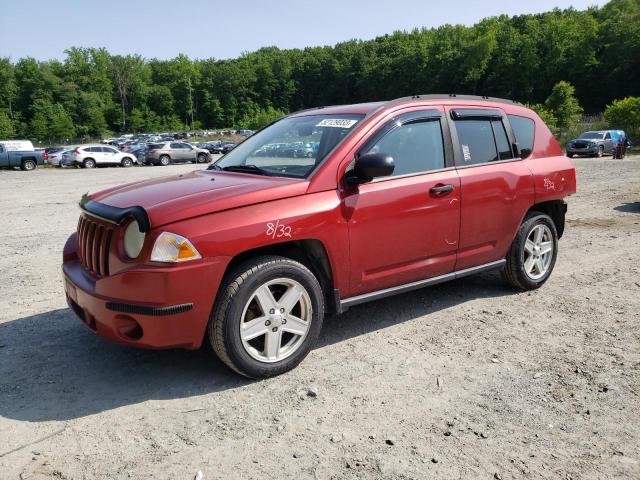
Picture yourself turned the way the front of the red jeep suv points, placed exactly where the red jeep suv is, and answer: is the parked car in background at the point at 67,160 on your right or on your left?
on your right

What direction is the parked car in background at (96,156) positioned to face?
to the viewer's right

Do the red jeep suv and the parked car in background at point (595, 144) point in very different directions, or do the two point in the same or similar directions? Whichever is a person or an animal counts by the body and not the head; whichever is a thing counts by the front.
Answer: same or similar directions

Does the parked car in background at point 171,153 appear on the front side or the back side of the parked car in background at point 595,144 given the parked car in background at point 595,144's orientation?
on the front side

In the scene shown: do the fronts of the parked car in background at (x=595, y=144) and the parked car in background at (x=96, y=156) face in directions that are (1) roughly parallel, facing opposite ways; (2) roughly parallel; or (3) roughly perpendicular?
roughly parallel, facing opposite ways

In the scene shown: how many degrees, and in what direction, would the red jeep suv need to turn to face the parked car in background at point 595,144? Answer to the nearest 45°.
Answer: approximately 180°

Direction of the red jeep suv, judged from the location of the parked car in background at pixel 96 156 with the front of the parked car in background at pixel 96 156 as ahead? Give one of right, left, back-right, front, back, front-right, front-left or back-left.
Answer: right

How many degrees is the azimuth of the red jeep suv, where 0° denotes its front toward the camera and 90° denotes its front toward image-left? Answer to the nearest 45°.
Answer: approximately 45°

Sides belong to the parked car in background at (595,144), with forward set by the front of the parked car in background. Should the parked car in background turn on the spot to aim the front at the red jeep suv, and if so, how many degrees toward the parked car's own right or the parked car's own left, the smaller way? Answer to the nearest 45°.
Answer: approximately 45° to the parked car's own left

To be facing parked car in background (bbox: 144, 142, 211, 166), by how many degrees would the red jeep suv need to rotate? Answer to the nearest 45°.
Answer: approximately 135° to its right

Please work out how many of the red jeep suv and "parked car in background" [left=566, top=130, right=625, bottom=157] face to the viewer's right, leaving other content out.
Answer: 0

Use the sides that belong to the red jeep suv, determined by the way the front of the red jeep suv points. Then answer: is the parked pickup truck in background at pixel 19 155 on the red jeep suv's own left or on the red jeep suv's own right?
on the red jeep suv's own right

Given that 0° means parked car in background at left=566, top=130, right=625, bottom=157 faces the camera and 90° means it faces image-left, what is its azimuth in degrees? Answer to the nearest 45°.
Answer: approximately 45°
